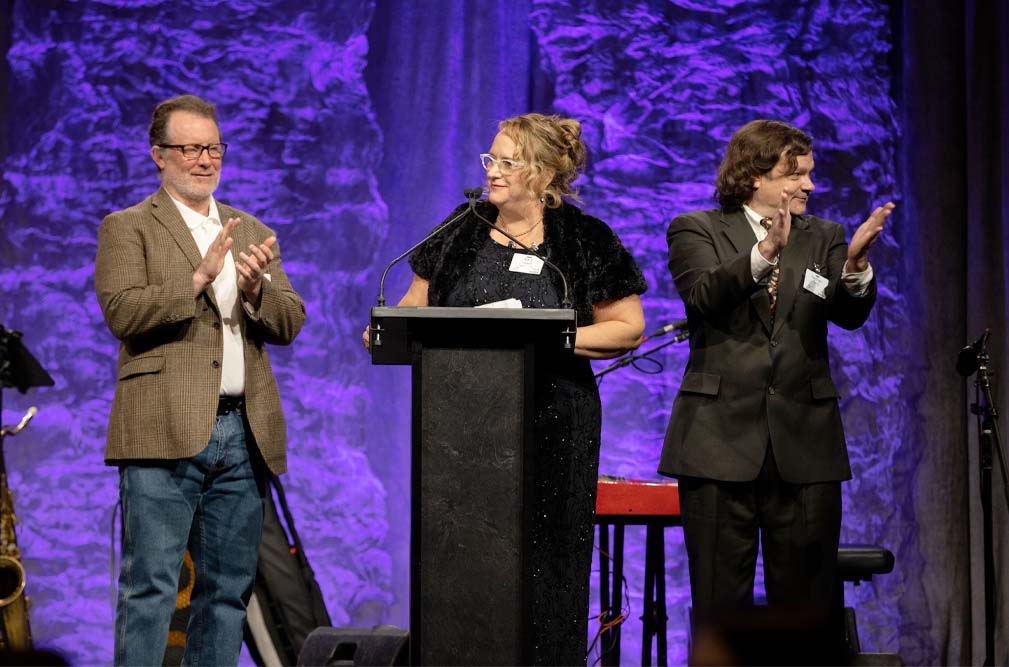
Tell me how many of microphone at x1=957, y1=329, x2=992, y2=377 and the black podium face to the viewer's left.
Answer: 1

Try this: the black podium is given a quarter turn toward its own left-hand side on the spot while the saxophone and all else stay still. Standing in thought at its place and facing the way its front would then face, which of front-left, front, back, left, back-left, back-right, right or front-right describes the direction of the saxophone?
back-left

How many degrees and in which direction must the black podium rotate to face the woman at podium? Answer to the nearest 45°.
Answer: approximately 180°

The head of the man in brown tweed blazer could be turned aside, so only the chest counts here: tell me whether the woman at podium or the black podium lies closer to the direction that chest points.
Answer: the black podium

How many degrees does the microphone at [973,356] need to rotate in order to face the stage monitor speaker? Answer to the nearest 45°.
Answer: approximately 45° to its left

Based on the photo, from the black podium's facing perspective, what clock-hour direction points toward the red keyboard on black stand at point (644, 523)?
The red keyboard on black stand is roughly at 7 o'clock from the black podium.

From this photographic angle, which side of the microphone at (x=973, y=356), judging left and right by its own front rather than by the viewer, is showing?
left

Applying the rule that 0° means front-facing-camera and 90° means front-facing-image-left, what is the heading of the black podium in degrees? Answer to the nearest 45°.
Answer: approximately 0°

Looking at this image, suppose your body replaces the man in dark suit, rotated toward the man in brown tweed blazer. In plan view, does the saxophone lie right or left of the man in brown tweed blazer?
right
